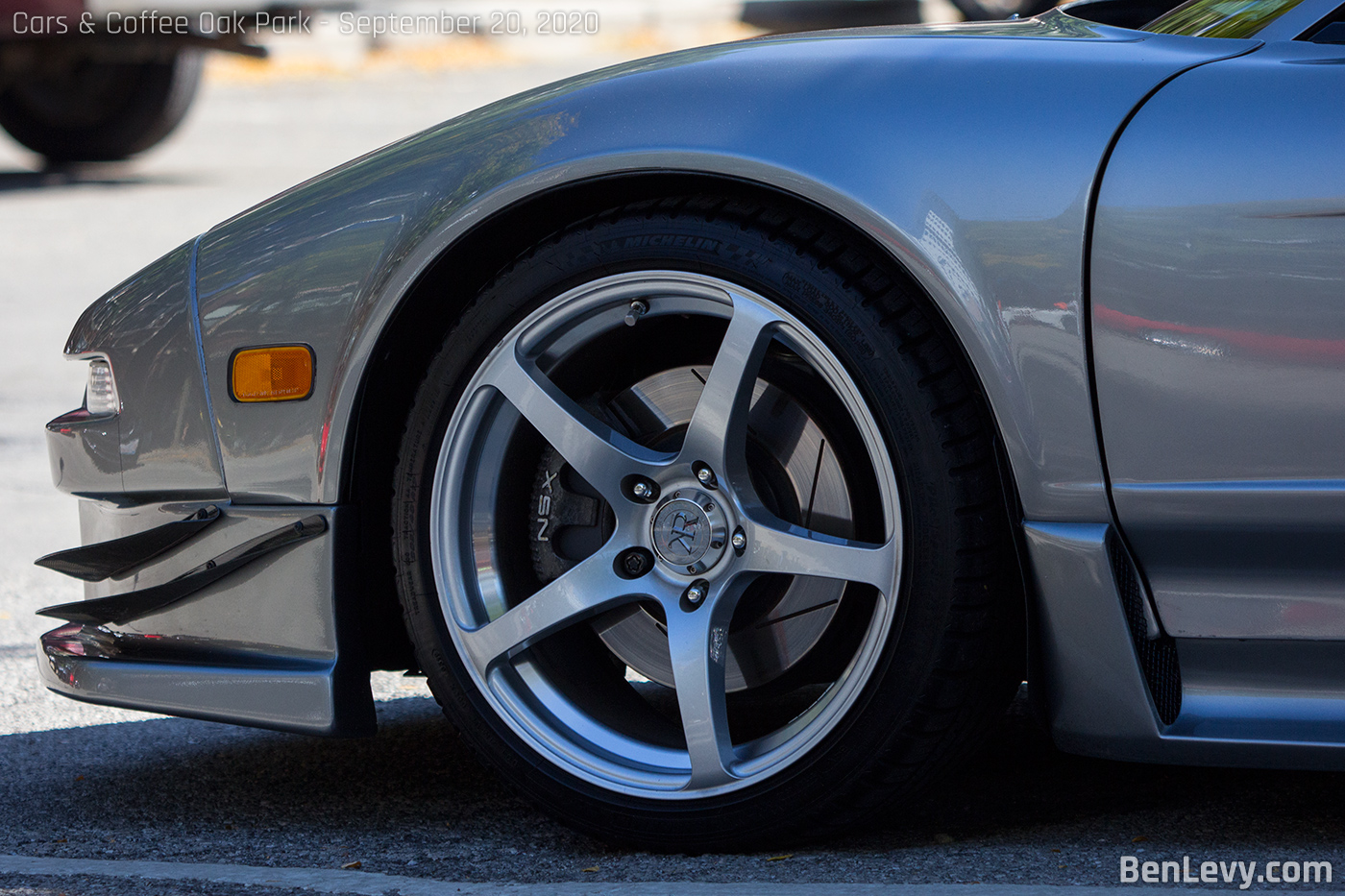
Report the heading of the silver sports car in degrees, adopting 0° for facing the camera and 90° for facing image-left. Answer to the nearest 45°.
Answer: approximately 90°
